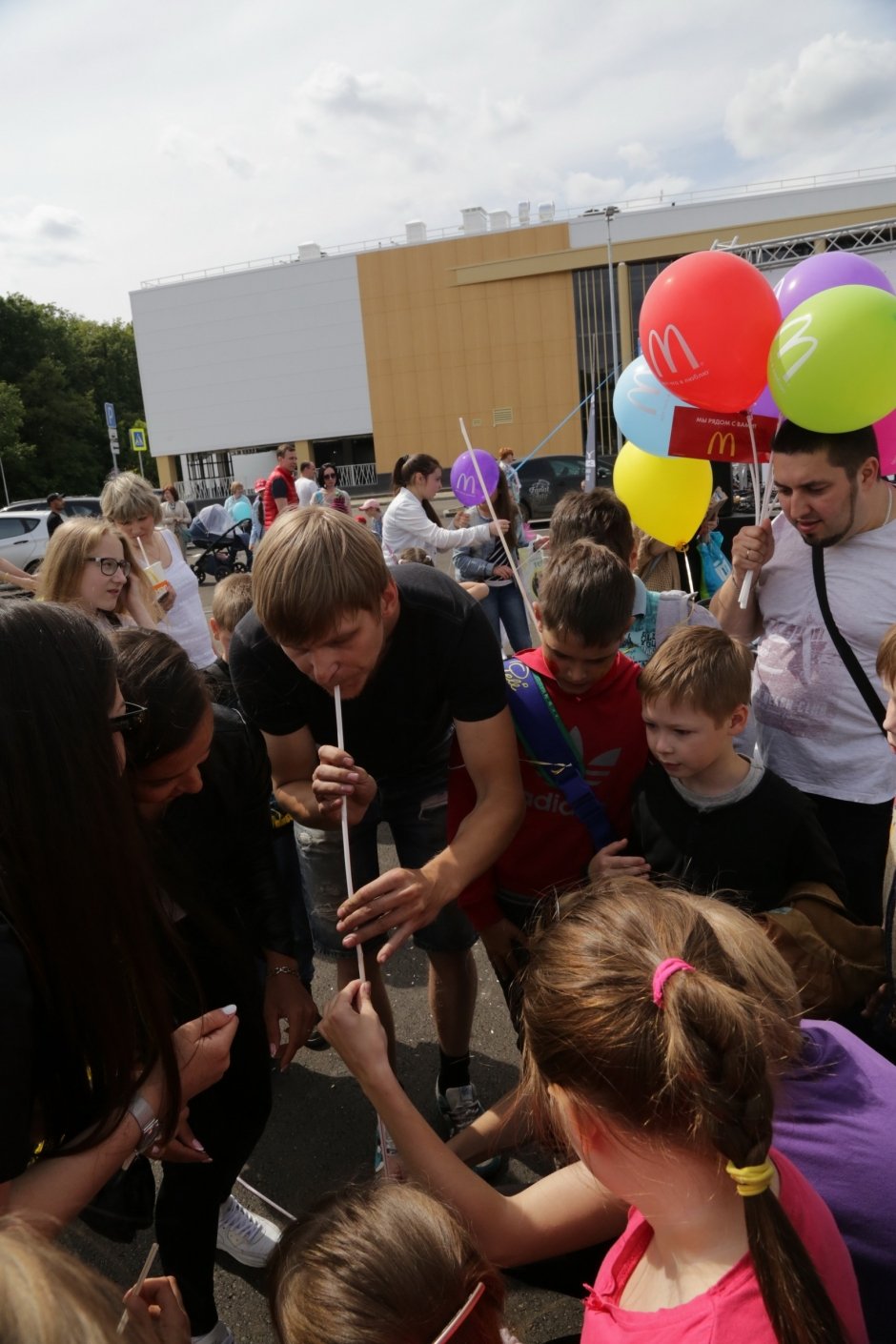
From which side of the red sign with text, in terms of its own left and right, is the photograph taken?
front

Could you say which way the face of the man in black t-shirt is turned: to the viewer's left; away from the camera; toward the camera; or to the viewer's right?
toward the camera

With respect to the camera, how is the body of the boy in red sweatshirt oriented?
toward the camera

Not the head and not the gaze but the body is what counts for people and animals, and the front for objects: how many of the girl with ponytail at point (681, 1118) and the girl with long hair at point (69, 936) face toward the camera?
0

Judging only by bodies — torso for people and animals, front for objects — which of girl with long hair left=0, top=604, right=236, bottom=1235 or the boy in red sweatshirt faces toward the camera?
the boy in red sweatshirt

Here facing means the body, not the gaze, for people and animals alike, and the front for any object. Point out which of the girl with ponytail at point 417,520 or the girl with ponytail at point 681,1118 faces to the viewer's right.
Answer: the girl with ponytail at point 417,520

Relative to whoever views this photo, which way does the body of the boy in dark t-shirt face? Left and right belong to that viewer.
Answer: facing the viewer and to the left of the viewer

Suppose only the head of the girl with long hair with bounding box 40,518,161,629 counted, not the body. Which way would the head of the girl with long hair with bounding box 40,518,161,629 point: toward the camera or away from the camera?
toward the camera

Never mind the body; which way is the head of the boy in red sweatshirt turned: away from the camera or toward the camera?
toward the camera

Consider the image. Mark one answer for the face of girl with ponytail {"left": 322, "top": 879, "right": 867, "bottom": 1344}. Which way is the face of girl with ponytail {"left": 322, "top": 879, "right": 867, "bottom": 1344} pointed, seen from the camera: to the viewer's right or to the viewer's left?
to the viewer's left

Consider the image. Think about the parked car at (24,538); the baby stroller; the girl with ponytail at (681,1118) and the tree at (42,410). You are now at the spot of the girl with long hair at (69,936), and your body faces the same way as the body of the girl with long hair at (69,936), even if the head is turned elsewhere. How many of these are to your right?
1
